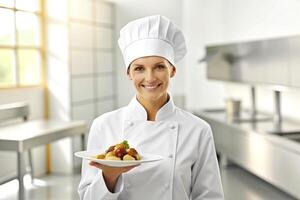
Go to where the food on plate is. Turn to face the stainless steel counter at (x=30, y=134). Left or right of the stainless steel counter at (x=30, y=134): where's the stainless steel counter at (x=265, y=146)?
right

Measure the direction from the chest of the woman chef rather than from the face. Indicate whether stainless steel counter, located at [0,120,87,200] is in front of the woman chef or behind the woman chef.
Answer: behind

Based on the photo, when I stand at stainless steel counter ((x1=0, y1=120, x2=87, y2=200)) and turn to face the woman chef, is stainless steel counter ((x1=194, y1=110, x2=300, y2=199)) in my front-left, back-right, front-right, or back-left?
front-left

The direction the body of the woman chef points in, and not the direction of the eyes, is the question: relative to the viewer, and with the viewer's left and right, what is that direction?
facing the viewer

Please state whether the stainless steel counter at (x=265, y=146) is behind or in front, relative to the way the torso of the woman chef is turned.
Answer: behind

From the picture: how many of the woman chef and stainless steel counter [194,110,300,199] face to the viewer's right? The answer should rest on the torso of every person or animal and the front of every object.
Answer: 0

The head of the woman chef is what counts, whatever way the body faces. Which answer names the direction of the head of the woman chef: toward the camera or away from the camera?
toward the camera

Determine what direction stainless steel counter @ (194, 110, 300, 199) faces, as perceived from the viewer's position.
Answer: facing the viewer and to the left of the viewer

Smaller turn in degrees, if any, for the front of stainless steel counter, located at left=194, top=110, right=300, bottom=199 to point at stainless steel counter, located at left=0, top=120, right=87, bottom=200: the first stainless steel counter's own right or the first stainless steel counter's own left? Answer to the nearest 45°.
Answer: approximately 45° to the first stainless steel counter's own right

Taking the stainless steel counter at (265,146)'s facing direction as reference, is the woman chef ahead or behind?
ahead

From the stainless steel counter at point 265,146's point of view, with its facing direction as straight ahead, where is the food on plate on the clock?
The food on plate is roughly at 11 o'clock from the stainless steel counter.
